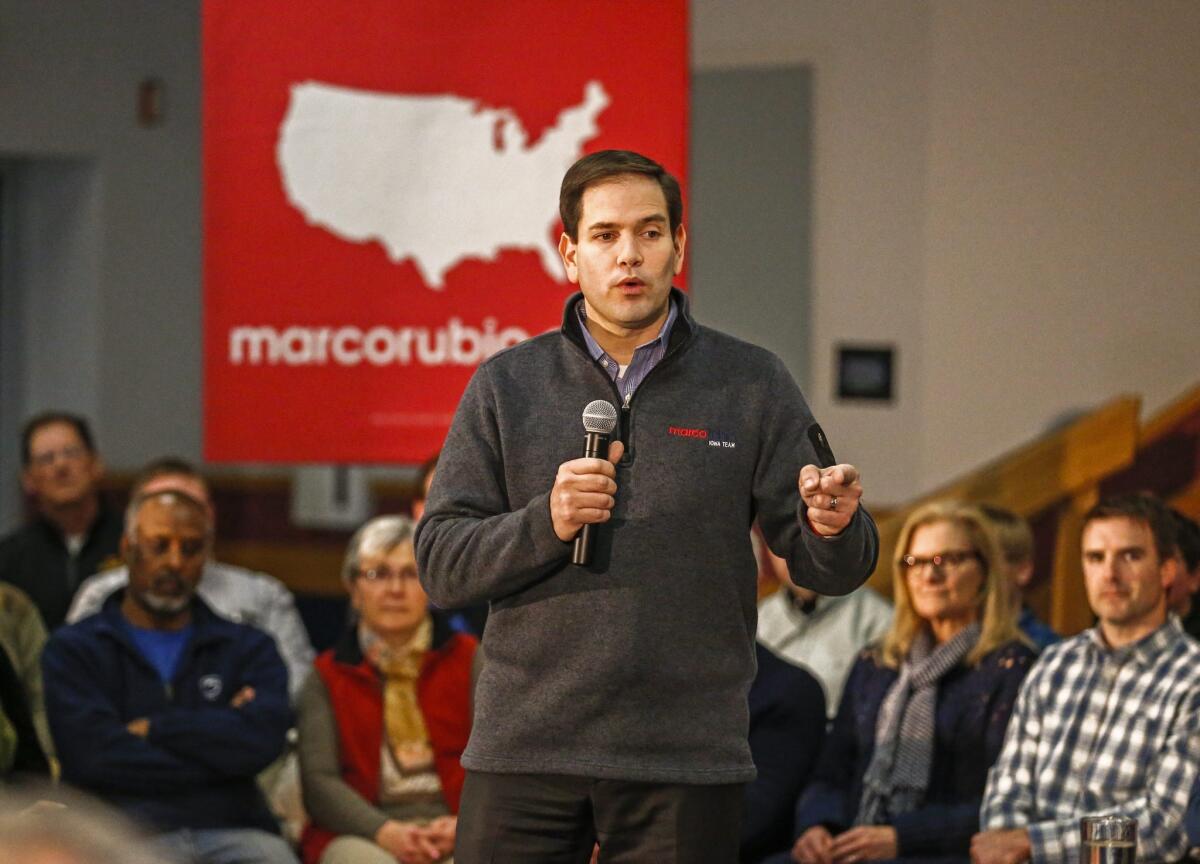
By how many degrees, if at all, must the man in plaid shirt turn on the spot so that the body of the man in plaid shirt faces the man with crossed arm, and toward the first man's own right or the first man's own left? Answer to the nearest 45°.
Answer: approximately 45° to the first man's own right

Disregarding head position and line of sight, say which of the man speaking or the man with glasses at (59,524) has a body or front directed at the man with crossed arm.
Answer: the man with glasses

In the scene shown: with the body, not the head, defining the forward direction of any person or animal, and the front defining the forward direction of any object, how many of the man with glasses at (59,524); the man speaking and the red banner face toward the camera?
3

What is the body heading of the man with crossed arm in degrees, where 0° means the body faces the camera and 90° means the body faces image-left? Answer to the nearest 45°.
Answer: approximately 0°

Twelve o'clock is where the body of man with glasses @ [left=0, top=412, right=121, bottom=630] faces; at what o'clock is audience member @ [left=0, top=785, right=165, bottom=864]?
The audience member is roughly at 12 o'clock from the man with glasses.

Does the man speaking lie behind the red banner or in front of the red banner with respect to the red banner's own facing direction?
in front

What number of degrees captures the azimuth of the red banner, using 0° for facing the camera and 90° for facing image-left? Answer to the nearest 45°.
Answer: approximately 0°
